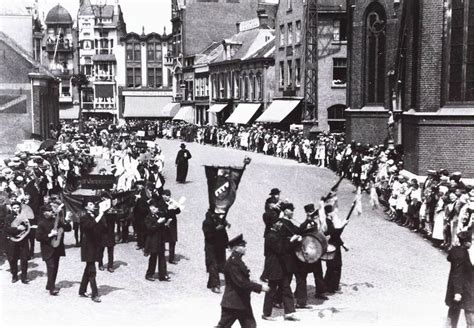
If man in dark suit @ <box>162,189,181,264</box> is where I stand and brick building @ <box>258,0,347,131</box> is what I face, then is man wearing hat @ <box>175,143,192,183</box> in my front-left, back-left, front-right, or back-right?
front-left

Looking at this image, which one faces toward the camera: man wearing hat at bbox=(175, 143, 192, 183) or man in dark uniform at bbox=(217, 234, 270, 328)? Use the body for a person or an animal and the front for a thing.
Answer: the man wearing hat

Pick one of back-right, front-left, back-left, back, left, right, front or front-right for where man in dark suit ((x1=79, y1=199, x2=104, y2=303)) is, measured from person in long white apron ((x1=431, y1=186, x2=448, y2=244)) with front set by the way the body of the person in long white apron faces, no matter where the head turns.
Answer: front

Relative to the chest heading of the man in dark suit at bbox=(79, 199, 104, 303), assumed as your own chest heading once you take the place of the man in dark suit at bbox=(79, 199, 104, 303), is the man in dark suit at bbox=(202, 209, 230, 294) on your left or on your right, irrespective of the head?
on your left

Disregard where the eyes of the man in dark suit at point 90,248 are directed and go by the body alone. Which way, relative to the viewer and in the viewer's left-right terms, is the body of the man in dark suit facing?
facing the viewer and to the right of the viewer

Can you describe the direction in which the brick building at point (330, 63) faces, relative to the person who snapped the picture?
facing the viewer and to the left of the viewer

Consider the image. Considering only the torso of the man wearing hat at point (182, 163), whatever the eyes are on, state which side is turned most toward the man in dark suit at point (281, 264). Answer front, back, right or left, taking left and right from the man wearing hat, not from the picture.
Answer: front

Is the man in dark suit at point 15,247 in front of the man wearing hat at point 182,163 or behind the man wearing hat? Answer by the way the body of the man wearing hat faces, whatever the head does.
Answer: in front

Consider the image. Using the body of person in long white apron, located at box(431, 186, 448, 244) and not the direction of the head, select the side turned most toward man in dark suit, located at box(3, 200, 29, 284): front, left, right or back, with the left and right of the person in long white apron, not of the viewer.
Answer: front

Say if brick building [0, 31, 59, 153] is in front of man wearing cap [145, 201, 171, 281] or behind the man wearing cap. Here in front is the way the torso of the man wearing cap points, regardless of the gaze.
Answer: behind

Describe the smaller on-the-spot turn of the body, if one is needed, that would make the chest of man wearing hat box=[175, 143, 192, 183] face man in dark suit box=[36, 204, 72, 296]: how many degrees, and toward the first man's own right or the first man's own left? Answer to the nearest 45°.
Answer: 0° — they already face them

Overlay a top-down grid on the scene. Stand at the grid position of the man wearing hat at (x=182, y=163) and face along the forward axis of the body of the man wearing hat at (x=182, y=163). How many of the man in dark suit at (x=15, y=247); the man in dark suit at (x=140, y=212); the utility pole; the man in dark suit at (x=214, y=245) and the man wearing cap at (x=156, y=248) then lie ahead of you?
4

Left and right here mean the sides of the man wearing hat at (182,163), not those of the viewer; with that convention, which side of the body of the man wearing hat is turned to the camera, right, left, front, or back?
front

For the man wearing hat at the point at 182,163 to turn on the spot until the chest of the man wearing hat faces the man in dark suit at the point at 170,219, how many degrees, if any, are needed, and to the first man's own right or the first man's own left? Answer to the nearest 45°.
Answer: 0° — they already face them

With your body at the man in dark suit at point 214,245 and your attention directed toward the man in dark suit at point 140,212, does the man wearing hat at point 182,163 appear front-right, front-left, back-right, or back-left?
front-right

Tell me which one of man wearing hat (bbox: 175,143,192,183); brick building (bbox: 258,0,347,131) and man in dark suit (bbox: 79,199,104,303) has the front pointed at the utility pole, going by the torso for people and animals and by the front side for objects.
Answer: the brick building

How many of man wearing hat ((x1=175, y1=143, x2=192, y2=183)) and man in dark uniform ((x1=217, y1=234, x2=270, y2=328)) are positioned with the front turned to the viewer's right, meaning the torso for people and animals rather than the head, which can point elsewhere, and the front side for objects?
1

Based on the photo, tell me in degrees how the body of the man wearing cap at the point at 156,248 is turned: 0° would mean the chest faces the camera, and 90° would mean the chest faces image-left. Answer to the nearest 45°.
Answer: approximately 315°
